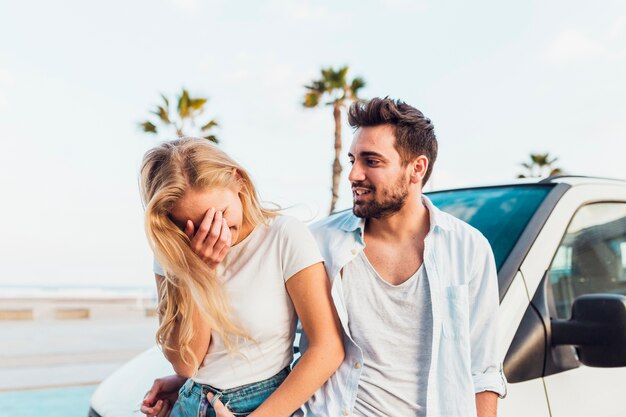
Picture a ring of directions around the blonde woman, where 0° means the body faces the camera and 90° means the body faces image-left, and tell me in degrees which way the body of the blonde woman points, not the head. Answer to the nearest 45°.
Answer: approximately 45°

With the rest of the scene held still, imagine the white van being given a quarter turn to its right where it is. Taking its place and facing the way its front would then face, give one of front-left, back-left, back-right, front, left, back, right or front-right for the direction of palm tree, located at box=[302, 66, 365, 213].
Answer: front-right

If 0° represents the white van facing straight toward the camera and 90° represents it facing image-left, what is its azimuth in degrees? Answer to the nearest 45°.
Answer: approximately 45°

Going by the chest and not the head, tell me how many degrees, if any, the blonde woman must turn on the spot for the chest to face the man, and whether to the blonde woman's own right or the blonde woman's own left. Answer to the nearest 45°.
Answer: approximately 135° to the blonde woman's own left
